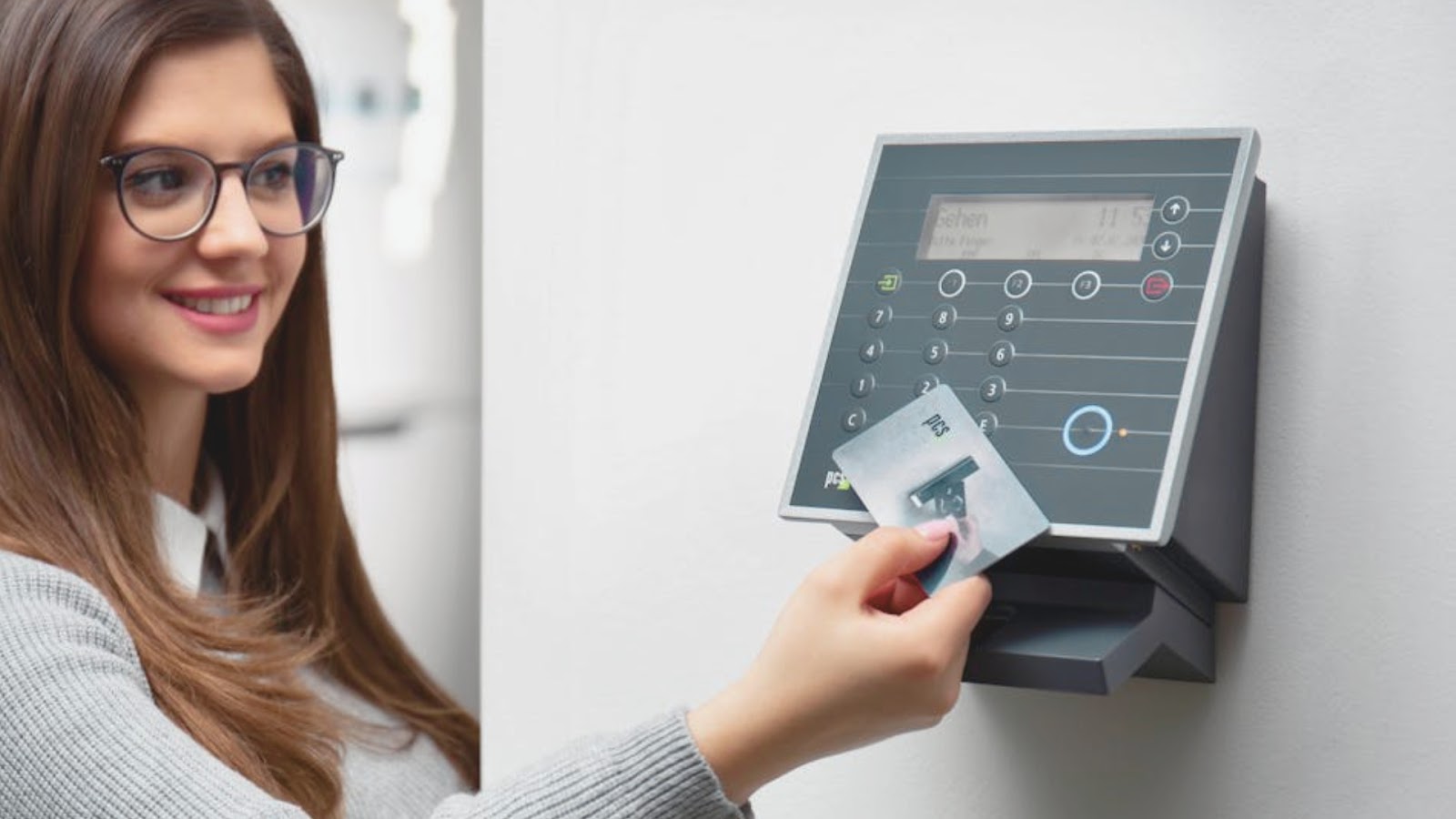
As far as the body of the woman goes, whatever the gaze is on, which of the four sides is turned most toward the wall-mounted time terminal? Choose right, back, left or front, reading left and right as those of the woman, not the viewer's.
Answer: front

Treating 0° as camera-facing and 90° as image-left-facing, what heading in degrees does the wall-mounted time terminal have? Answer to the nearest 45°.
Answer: approximately 45°

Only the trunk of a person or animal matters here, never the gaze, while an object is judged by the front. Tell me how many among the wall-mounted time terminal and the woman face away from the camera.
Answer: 0

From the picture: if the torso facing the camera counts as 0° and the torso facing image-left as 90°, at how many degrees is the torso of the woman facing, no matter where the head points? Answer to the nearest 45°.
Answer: approximately 315°
